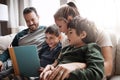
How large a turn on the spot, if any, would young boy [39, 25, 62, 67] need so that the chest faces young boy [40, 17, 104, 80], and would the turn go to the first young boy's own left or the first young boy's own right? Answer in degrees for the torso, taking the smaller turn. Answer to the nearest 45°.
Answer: approximately 45° to the first young boy's own left

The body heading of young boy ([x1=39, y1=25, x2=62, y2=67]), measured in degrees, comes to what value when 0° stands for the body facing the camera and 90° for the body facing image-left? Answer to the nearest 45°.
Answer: approximately 45°

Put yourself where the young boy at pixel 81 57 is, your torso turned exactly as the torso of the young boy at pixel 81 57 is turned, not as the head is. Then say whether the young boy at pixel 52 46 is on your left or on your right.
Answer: on your right

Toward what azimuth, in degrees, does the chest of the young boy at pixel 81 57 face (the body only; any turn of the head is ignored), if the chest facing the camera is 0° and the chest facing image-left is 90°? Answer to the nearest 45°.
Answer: approximately 45°
